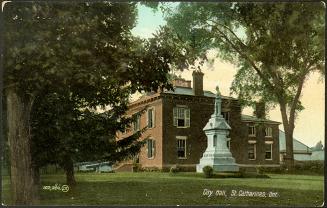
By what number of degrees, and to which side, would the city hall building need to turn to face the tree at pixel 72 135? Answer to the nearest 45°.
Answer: approximately 45° to its right
